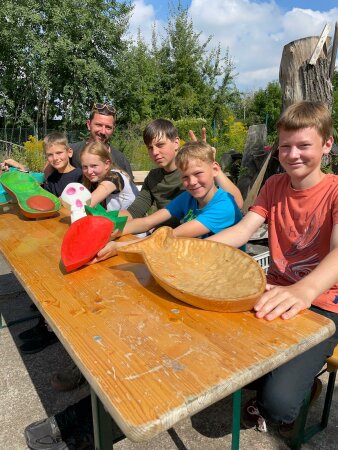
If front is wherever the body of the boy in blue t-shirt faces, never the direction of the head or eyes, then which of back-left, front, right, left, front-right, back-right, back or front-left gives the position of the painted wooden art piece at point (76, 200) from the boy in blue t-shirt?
front-right

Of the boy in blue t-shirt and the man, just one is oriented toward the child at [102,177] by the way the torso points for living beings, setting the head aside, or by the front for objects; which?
the man

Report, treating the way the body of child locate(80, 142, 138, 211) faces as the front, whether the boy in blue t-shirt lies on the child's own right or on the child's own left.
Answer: on the child's own left

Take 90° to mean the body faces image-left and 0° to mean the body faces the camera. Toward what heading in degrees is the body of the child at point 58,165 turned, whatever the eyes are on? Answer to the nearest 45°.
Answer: approximately 45°

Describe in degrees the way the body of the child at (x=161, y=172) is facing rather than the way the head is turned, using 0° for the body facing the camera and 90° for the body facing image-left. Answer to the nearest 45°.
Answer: approximately 45°

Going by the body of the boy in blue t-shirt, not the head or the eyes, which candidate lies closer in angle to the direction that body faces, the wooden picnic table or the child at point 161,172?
the wooden picnic table

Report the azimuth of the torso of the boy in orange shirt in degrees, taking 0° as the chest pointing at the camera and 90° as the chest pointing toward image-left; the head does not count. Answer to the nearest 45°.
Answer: approximately 45°

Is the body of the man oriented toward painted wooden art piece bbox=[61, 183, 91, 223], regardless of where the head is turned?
yes

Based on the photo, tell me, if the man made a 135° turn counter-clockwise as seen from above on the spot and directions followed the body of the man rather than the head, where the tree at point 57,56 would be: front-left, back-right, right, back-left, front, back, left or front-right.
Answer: front-left

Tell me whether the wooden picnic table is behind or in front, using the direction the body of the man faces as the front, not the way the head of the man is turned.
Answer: in front

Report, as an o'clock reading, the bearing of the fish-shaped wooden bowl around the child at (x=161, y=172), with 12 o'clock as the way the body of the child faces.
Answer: The fish-shaped wooden bowl is roughly at 10 o'clock from the child.

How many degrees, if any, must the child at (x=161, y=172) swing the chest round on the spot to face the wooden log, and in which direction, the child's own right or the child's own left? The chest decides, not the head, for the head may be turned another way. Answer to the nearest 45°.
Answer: approximately 180°

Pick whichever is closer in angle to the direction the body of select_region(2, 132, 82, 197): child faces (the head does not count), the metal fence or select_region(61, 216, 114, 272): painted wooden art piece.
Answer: the painted wooden art piece
